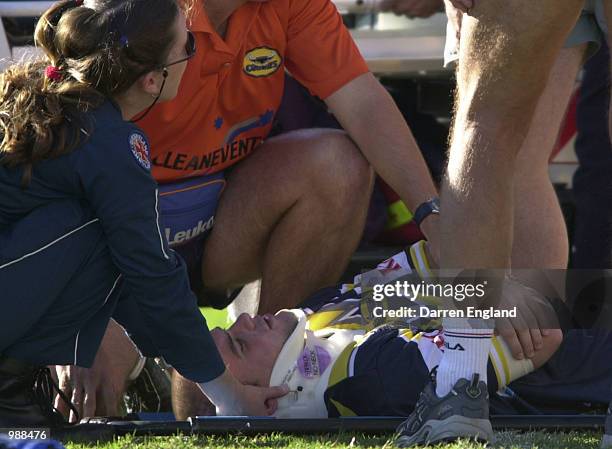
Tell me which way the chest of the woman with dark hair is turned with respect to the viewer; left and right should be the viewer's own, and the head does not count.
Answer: facing away from the viewer and to the right of the viewer

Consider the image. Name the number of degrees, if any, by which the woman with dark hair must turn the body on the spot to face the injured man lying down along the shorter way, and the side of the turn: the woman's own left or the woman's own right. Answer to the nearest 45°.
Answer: approximately 45° to the woman's own right
